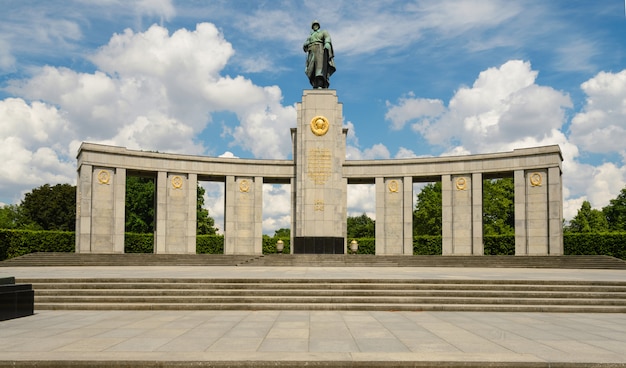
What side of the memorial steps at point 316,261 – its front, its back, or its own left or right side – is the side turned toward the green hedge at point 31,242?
right

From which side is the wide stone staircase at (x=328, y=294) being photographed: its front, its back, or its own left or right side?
front

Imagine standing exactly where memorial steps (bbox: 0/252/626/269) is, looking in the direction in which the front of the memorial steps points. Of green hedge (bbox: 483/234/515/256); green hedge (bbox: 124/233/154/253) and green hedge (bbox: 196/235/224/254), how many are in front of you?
0

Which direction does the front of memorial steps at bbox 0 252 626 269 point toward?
toward the camera
